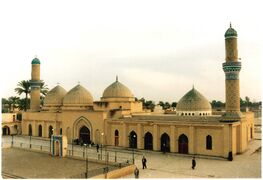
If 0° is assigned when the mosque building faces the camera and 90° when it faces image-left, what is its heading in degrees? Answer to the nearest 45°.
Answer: approximately 45°
